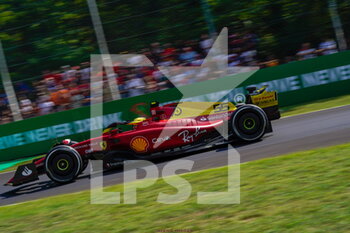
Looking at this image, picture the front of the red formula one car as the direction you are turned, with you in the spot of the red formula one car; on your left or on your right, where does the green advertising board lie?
on your right

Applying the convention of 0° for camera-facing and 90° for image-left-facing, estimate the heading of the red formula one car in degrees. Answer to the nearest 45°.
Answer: approximately 90°
